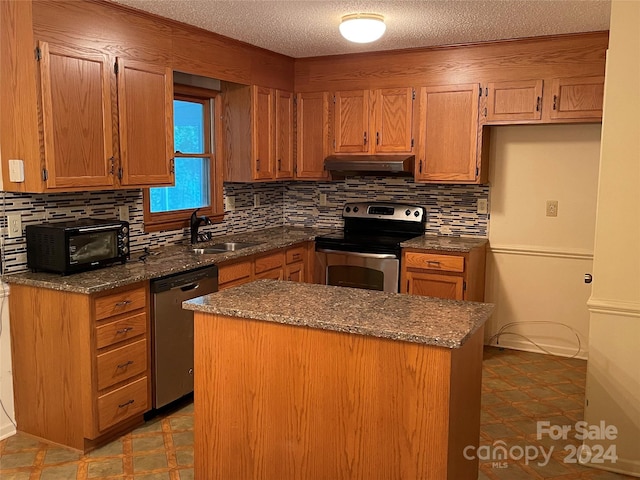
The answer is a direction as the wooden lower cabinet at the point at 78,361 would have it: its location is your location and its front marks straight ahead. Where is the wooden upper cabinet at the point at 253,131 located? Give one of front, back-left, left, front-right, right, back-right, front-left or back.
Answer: left

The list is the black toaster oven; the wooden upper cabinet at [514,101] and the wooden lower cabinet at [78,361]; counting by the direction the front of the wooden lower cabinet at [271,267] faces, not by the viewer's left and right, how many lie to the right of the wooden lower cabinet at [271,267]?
2

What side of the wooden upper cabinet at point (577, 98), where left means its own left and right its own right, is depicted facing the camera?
front

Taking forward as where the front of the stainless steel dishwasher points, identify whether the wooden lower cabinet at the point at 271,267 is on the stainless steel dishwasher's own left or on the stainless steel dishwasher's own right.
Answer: on the stainless steel dishwasher's own left

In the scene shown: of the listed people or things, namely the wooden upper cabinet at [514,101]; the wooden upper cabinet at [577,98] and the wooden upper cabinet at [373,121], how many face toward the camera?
3

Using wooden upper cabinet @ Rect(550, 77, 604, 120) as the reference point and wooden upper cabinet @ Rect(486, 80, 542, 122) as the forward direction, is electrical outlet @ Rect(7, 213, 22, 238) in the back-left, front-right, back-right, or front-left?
front-left

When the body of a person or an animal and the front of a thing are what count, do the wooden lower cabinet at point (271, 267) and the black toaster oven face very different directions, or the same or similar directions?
same or similar directions

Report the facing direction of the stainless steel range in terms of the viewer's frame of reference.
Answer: facing the viewer and to the left of the viewer

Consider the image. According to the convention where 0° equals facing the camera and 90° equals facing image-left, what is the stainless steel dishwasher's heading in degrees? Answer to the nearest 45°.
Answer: approximately 315°

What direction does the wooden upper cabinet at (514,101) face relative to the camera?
toward the camera

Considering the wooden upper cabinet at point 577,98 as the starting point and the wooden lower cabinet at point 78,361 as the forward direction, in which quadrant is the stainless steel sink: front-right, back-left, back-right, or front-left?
front-right
